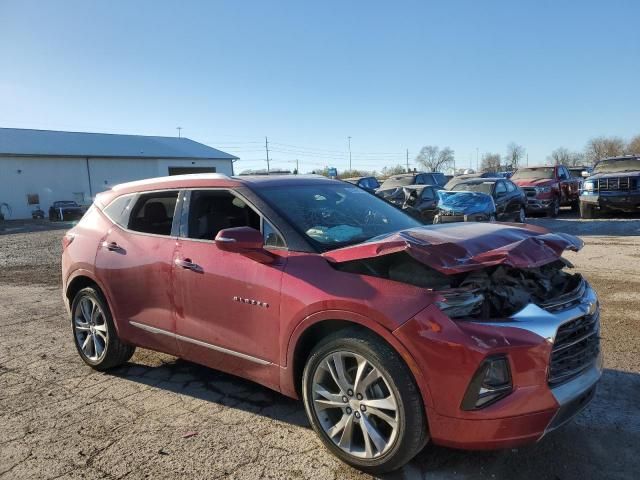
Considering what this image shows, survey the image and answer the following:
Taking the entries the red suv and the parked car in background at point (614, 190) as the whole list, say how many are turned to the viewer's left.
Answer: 0

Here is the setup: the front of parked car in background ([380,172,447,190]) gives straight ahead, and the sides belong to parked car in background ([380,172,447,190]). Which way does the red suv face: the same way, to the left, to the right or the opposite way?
to the left

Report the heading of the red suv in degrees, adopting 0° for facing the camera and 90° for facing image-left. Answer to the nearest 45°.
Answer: approximately 315°

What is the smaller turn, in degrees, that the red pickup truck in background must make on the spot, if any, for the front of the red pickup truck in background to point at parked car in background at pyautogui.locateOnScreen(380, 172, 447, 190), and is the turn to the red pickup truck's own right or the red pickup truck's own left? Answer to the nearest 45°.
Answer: approximately 45° to the red pickup truck's own right

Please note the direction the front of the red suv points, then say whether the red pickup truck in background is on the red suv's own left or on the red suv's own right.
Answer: on the red suv's own left

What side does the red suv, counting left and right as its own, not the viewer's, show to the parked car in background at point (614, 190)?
left

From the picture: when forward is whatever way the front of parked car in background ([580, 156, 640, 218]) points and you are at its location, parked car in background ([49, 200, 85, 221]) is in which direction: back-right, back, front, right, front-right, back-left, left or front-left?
right

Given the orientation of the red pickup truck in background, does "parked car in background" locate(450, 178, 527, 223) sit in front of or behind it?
in front

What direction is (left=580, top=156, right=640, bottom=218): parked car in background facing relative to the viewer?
toward the camera

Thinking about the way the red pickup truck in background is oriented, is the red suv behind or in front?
in front

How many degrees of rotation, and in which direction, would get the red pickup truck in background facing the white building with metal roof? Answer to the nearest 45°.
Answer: approximately 45° to its right

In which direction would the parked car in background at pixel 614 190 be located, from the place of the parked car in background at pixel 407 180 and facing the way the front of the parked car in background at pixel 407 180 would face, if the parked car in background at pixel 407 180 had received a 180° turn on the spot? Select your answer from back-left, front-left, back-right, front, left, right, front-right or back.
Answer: right

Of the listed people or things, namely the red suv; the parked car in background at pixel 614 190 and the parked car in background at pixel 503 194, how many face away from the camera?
0

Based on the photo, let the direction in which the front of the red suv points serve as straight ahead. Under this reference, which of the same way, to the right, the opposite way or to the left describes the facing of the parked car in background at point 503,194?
to the right

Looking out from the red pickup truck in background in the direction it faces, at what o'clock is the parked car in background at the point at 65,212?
The parked car in background is roughly at 2 o'clock from the red pickup truck in background.

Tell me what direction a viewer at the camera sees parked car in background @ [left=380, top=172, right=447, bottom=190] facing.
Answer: facing the viewer and to the left of the viewer
